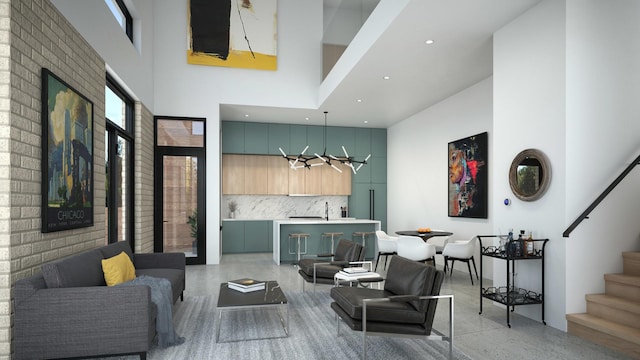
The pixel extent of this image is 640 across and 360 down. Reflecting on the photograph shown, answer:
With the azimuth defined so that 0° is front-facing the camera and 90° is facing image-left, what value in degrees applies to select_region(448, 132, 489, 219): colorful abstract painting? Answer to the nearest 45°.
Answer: approximately 45°

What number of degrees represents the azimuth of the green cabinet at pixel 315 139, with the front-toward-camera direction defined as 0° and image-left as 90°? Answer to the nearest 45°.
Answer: approximately 0°

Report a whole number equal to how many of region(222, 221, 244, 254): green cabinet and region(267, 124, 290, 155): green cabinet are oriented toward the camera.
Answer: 2

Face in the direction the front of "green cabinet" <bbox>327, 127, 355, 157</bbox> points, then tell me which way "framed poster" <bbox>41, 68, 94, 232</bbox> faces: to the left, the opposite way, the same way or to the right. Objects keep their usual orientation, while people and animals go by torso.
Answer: to the left

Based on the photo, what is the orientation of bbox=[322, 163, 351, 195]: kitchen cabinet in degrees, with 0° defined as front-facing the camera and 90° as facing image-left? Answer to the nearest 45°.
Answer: approximately 0°

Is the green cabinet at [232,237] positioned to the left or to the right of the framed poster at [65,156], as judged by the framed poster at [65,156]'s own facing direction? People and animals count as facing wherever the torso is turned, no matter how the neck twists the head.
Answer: on its left
